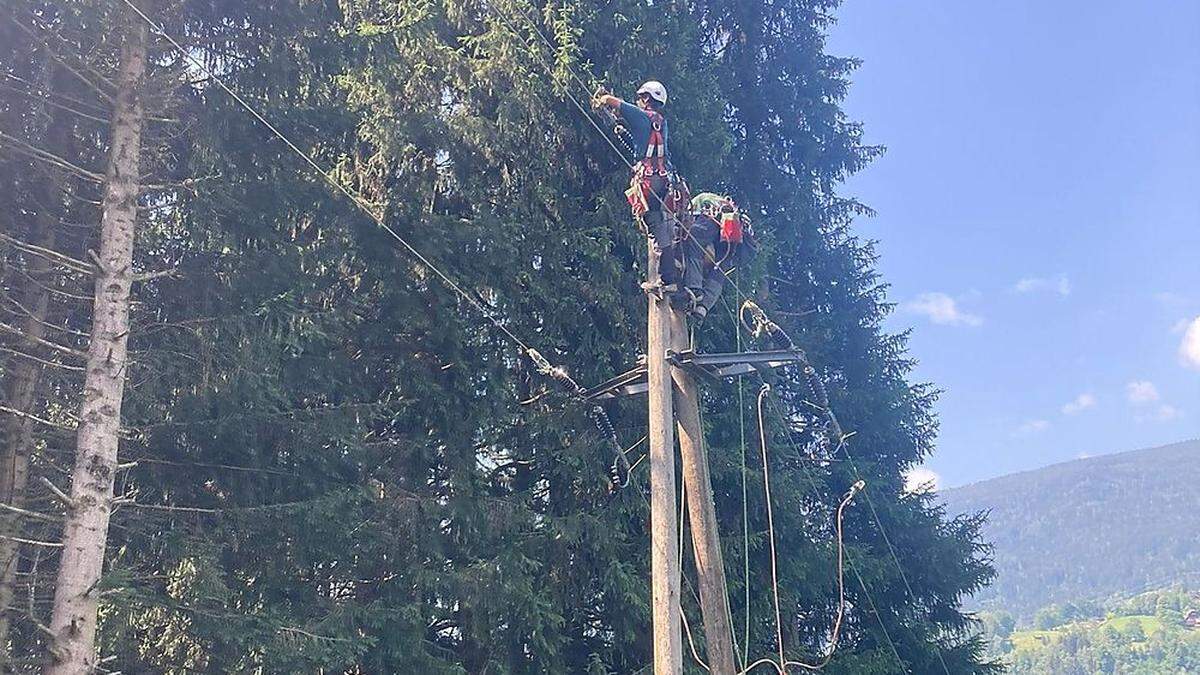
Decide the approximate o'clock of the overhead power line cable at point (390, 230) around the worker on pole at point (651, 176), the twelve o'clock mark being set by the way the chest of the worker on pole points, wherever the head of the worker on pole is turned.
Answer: The overhead power line cable is roughly at 11 o'clock from the worker on pole.

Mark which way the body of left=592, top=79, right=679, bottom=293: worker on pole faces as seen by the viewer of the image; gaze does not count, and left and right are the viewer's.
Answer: facing away from the viewer and to the left of the viewer

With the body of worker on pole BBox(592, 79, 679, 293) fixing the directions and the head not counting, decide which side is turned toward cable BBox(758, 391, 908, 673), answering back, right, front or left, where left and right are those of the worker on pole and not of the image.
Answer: right

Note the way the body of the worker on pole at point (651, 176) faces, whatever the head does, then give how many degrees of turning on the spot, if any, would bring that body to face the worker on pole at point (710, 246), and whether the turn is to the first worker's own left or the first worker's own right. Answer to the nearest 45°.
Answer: approximately 90° to the first worker's own right
